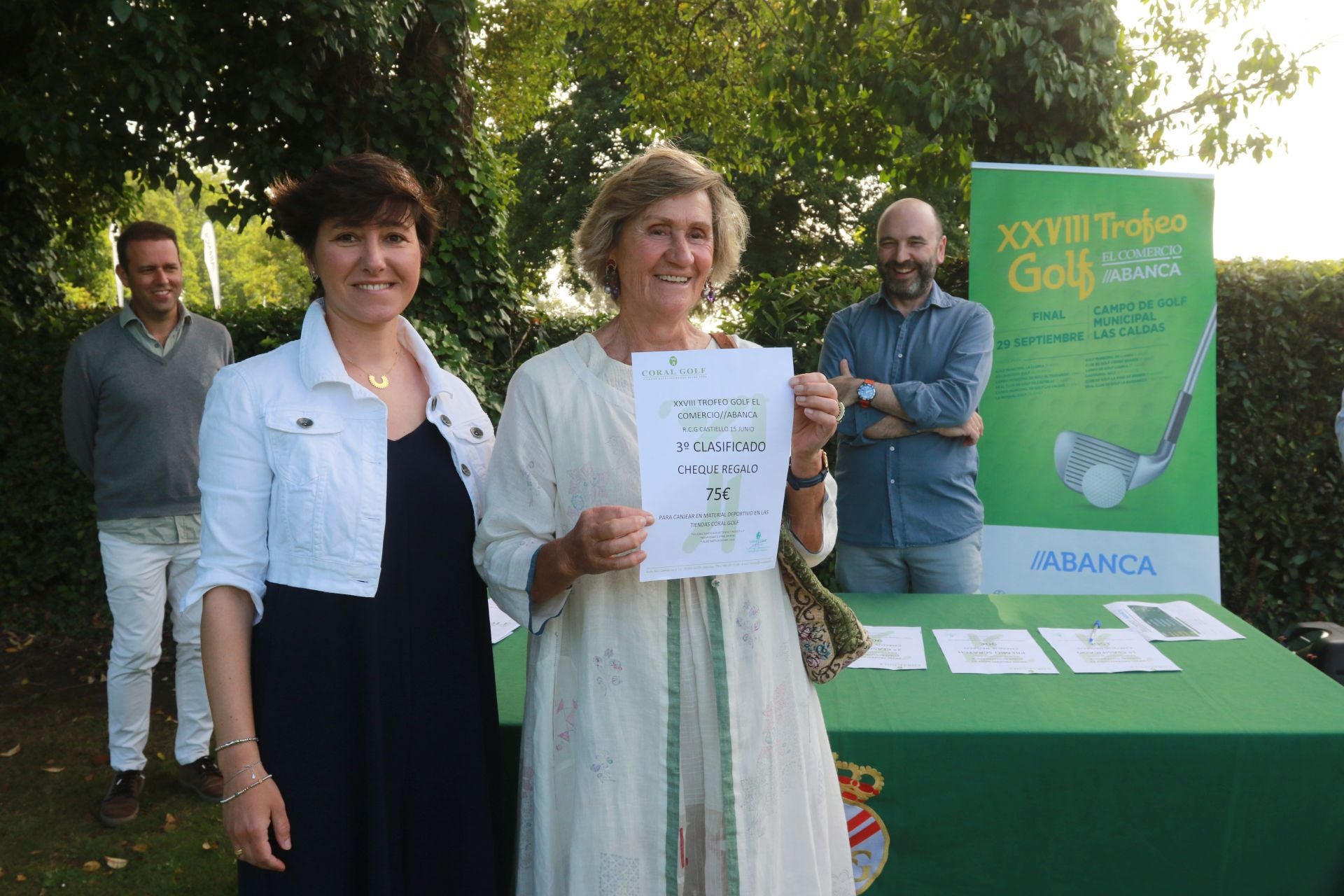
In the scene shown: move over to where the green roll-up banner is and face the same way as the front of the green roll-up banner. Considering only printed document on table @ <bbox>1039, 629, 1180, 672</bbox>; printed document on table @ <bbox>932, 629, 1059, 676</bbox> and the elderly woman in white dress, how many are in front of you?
3

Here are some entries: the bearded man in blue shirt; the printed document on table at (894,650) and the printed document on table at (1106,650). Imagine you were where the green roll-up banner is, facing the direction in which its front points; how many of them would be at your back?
0

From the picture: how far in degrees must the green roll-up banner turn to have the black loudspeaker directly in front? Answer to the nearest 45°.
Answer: approximately 45° to its left

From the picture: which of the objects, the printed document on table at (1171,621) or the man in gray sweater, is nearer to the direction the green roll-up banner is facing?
the printed document on table

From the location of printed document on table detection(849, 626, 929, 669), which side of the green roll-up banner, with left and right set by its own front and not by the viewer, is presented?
front

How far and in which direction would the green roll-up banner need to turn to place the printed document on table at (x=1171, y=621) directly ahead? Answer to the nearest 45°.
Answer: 0° — it already faces it

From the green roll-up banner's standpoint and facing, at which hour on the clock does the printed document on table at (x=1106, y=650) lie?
The printed document on table is roughly at 12 o'clock from the green roll-up banner.

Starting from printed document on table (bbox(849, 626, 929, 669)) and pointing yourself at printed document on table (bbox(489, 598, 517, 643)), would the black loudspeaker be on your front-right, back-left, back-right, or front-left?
back-right

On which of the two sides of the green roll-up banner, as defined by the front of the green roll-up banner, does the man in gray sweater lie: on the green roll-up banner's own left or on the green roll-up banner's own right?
on the green roll-up banner's own right

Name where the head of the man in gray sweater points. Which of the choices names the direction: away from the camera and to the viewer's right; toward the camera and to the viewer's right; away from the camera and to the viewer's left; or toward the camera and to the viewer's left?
toward the camera and to the viewer's right

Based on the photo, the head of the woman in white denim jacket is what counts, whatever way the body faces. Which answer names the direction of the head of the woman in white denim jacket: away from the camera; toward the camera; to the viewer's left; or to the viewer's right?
toward the camera

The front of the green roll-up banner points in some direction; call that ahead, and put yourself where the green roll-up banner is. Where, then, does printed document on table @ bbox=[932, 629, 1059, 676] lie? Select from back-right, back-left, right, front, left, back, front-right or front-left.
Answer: front

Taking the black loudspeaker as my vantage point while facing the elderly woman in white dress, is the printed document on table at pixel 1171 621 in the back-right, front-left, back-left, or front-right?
front-right

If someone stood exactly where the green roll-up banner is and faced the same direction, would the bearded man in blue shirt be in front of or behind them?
in front

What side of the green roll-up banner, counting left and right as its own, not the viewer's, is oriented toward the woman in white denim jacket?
front

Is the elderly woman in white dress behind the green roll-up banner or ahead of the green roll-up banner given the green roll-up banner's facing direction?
ahead

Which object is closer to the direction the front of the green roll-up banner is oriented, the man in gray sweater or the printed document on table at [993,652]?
the printed document on table

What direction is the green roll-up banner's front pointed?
toward the camera
